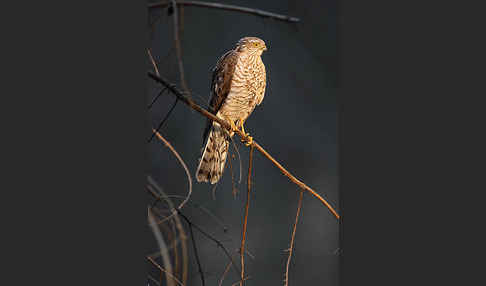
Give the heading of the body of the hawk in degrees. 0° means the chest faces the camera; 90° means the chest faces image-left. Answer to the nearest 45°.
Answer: approximately 315°
